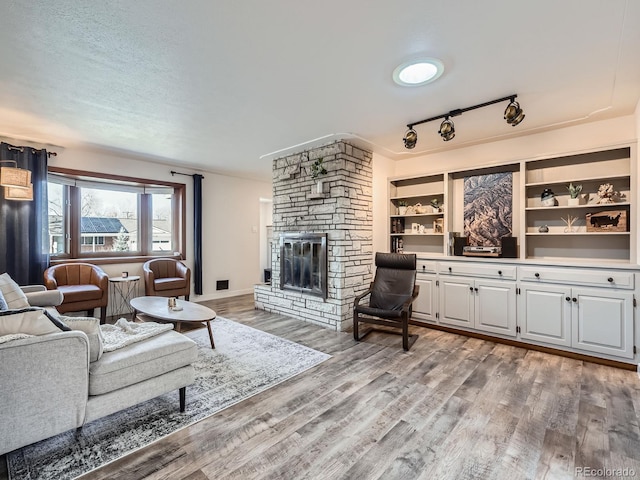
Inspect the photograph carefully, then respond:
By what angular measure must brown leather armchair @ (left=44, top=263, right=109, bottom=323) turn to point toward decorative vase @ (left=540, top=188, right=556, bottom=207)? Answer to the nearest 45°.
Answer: approximately 45° to its left

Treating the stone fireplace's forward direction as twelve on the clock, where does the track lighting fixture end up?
The track lighting fixture is roughly at 9 o'clock from the stone fireplace.

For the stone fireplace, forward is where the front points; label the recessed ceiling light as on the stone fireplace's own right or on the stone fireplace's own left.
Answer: on the stone fireplace's own left

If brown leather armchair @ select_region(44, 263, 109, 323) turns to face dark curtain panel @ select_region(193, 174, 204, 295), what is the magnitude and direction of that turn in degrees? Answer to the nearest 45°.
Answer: approximately 90° to its left

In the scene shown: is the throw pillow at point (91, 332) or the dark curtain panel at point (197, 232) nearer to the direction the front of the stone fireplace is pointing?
the throw pillow

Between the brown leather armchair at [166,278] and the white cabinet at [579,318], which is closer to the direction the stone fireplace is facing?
the brown leather armchair

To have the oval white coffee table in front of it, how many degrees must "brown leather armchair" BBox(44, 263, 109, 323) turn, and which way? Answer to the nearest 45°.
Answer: approximately 45° to its left

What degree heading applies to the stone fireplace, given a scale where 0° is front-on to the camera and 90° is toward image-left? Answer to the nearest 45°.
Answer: approximately 45°

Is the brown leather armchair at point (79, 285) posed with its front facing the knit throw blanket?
yes

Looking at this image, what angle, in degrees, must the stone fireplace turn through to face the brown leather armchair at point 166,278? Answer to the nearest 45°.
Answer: approximately 45° to its right

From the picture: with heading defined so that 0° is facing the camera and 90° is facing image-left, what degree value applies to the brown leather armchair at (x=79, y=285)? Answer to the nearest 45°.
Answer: approximately 0°
